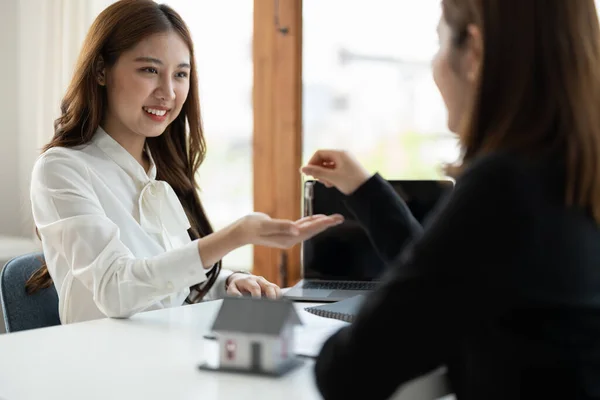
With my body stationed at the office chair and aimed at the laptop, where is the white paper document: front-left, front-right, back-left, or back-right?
front-right

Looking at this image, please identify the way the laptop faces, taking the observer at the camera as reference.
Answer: facing the viewer

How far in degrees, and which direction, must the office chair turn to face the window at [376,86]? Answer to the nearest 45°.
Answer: approximately 90° to its left

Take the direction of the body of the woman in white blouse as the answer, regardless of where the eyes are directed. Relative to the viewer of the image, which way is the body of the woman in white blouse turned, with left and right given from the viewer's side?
facing the viewer and to the right of the viewer

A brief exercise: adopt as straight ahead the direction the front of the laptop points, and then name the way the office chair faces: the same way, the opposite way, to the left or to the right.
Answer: to the left

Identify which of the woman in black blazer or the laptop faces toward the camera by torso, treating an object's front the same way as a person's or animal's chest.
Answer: the laptop

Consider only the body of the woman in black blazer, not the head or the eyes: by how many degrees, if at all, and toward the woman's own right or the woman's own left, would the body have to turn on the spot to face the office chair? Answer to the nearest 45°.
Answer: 0° — they already face it

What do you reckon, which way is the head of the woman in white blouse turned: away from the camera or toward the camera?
toward the camera

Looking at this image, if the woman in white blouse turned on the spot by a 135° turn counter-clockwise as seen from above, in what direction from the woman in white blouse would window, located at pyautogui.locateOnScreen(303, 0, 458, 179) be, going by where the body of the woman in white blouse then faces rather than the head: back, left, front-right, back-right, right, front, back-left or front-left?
front-right

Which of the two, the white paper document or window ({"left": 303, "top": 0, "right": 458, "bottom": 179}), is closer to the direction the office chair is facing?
the white paper document

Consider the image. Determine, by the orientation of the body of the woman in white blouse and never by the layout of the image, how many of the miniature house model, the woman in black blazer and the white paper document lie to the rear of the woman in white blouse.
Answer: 0

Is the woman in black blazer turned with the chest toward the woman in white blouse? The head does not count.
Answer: yes

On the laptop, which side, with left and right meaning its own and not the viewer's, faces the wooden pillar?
back

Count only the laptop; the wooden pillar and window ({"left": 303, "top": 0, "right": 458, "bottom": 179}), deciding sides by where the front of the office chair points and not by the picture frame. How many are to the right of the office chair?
0

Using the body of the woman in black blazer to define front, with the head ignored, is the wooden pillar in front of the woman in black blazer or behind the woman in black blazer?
in front

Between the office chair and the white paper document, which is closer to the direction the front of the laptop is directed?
the white paper document

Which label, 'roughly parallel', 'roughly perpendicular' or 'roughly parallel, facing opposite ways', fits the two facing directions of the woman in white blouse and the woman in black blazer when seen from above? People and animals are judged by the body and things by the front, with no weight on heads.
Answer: roughly parallel, facing opposite ways

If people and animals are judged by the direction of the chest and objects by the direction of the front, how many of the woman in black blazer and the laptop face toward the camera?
1

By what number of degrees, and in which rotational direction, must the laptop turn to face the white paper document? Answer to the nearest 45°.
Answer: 0° — it already faces it
